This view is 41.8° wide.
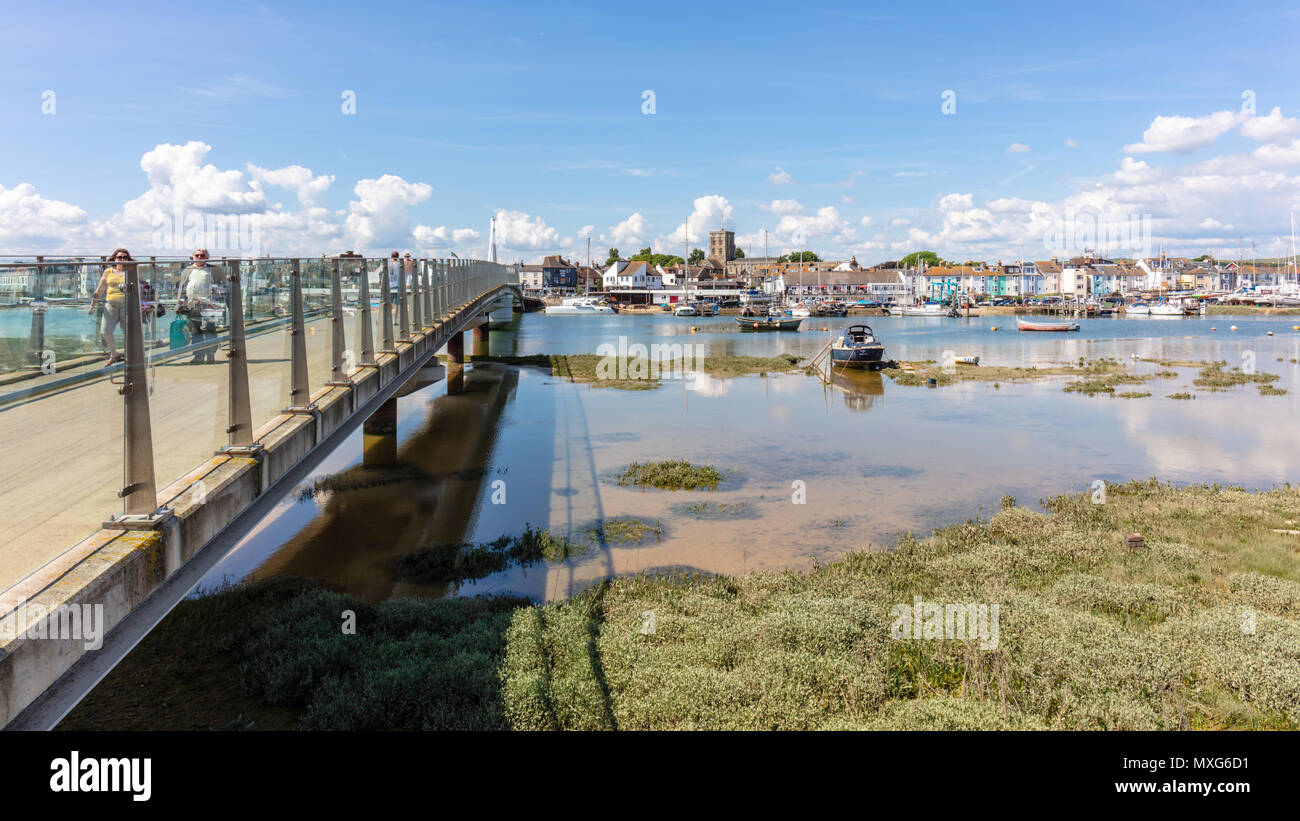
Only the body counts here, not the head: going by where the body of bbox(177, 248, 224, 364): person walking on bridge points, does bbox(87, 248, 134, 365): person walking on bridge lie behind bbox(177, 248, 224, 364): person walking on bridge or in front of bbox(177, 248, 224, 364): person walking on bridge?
in front

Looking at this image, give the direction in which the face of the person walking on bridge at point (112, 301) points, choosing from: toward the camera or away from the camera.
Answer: toward the camera

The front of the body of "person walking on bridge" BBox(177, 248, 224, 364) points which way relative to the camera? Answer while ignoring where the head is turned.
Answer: toward the camera

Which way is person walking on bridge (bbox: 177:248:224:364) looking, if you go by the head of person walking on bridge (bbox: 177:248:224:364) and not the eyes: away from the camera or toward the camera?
toward the camera
